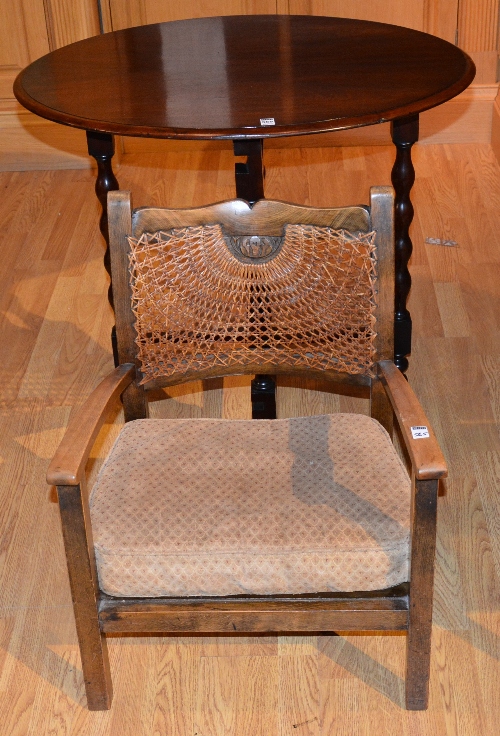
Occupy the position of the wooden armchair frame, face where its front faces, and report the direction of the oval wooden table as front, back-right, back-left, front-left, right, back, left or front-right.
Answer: back

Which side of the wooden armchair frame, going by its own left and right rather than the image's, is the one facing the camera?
front

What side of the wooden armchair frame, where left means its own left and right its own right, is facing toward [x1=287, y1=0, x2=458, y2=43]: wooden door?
back

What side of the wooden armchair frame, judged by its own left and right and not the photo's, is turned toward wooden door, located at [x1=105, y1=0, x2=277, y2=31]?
back
